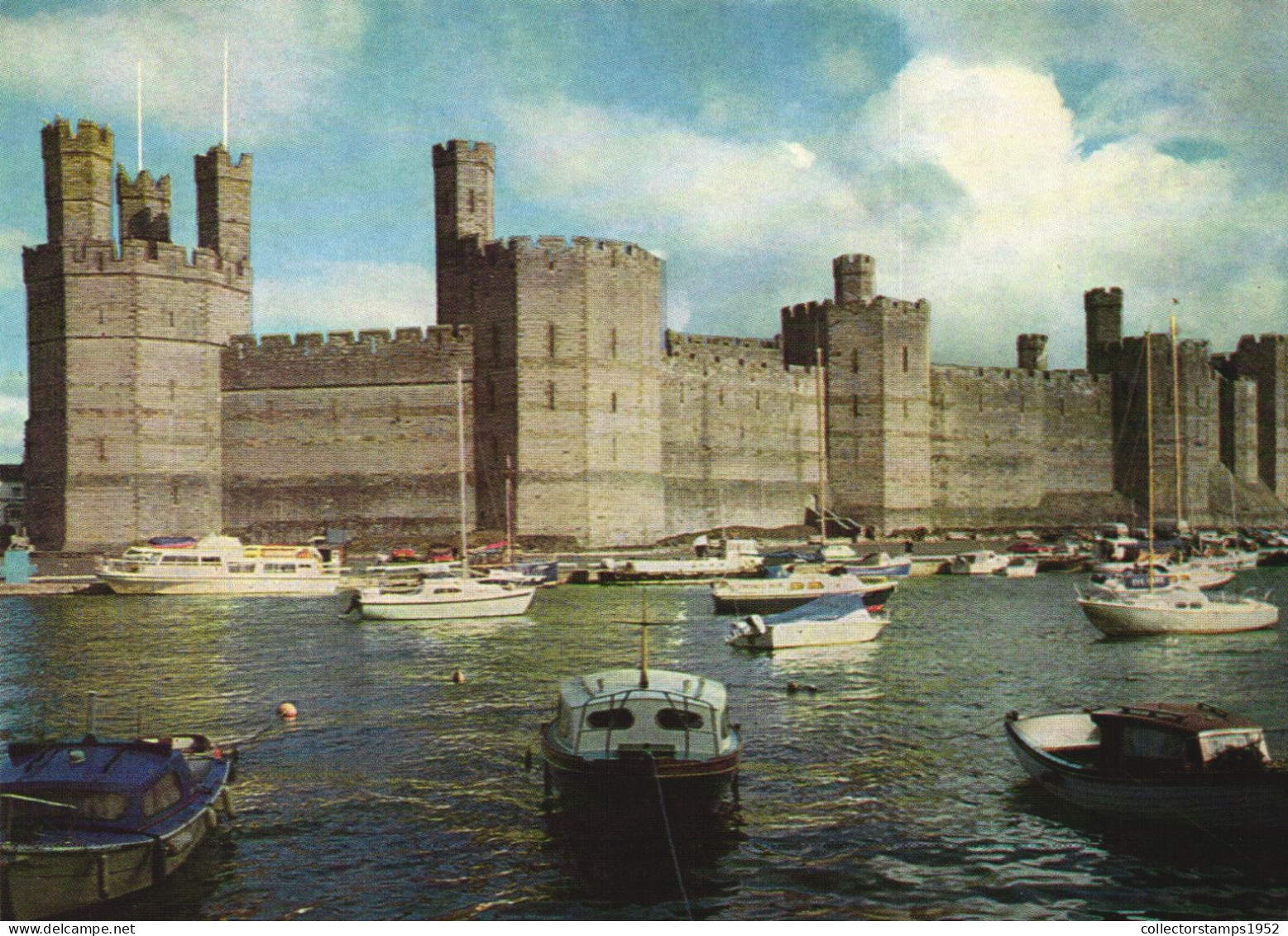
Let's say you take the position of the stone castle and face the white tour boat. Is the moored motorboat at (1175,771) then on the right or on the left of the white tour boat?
left

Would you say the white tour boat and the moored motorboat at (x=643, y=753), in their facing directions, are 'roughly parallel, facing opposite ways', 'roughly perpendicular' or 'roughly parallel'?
roughly perpendicular

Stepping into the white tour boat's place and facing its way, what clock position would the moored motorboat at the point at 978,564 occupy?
The moored motorboat is roughly at 6 o'clock from the white tour boat.

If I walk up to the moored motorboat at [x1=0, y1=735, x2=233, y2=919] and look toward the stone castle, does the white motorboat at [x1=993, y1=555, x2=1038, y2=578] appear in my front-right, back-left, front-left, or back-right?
front-right

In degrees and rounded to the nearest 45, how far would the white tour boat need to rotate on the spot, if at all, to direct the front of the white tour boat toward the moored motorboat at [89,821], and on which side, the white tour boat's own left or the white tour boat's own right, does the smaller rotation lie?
approximately 90° to the white tour boat's own left

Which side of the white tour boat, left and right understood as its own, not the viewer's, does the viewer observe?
left

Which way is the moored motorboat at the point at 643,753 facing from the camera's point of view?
toward the camera

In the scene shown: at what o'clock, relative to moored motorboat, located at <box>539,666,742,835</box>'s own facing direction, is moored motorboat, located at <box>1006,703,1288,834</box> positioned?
moored motorboat, located at <box>1006,703,1288,834</box> is roughly at 9 o'clock from moored motorboat, located at <box>539,666,742,835</box>.

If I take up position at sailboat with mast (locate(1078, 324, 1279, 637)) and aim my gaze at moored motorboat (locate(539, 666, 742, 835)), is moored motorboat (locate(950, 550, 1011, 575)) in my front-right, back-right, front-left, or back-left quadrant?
back-right
